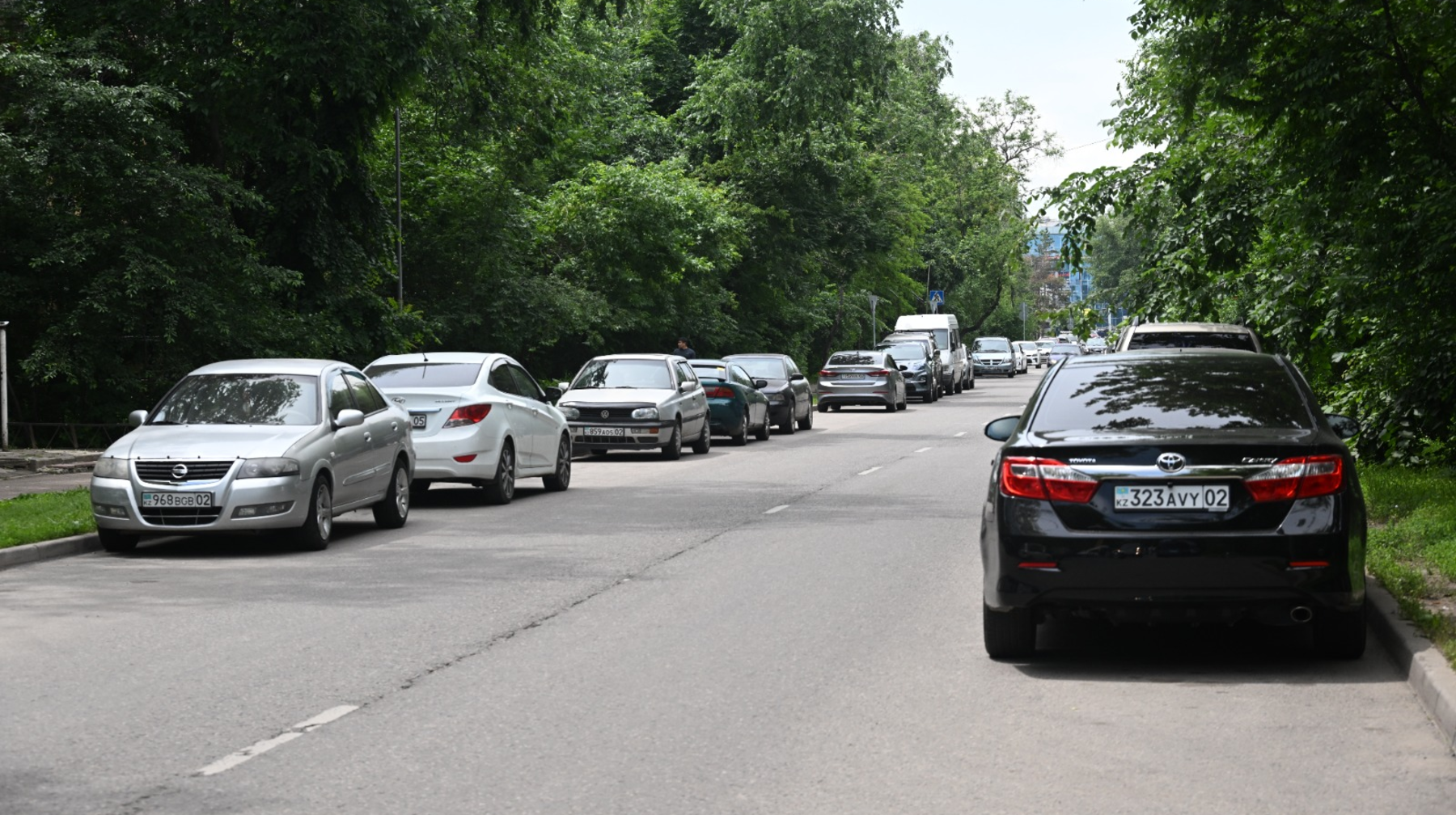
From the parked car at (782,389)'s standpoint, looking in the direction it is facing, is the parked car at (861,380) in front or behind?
behind

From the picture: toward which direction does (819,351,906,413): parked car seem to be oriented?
away from the camera

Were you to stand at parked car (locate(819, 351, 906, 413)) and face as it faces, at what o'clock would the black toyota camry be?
The black toyota camry is roughly at 6 o'clock from the parked car.

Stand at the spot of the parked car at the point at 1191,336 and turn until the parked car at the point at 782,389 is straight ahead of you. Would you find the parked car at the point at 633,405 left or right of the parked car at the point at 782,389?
left

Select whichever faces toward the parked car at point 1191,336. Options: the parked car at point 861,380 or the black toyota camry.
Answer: the black toyota camry

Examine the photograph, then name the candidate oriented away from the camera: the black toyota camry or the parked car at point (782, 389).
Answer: the black toyota camry

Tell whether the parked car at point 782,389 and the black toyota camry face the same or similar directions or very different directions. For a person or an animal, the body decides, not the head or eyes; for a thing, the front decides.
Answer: very different directions

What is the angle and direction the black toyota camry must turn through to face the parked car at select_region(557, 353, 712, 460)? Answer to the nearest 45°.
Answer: approximately 45° to its left

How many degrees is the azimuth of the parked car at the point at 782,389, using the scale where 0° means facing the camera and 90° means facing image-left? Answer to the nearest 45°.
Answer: approximately 0°

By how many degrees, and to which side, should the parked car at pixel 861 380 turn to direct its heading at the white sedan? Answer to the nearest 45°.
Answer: approximately 180°

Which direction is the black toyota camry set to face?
away from the camera

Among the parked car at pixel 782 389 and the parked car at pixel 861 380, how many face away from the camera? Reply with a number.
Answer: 1
